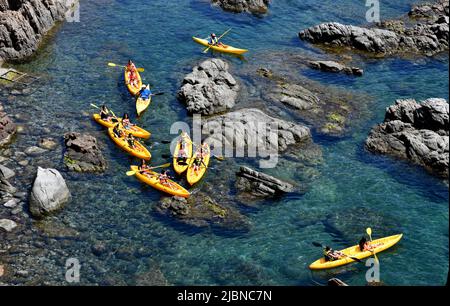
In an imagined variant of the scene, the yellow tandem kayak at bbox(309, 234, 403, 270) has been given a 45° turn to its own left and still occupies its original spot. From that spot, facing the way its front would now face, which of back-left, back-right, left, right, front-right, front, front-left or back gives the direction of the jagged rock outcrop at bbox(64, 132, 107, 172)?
left

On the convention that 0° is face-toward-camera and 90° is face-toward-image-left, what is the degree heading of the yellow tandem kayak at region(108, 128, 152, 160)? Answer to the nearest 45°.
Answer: approximately 315°

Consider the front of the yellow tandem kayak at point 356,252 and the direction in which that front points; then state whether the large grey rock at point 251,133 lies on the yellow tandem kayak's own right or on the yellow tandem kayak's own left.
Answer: on the yellow tandem kayak's own left

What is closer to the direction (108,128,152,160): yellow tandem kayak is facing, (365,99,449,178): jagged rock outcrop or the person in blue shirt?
the jagged rock outcrop

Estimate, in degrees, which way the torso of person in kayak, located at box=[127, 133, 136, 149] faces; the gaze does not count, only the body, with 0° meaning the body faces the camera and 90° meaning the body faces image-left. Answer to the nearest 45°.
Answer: approximately 315°

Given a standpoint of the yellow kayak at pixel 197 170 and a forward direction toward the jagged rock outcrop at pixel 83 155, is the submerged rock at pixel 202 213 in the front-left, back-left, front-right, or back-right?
back-left
